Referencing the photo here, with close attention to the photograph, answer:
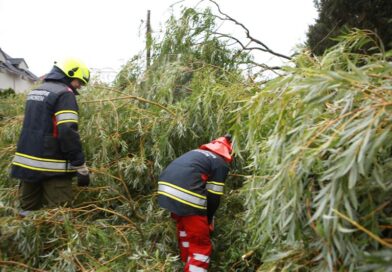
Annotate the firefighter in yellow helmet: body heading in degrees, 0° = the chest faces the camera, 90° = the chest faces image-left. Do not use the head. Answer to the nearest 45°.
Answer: approximately 225°

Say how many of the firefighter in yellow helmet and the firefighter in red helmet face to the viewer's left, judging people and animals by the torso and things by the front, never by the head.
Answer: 0

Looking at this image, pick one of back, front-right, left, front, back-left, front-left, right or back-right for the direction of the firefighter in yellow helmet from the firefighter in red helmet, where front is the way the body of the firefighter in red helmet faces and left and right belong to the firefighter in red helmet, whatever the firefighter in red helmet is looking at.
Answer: back-left

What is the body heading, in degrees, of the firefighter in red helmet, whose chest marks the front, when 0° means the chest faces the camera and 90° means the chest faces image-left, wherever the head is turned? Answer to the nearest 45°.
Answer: approximately 225°

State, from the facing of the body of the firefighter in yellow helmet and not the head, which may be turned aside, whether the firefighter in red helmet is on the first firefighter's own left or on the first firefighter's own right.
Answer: on the first firefighter's own right

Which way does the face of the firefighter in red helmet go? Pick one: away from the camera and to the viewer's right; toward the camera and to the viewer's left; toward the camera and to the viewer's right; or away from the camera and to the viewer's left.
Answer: away from the camera and to the viewer's right
